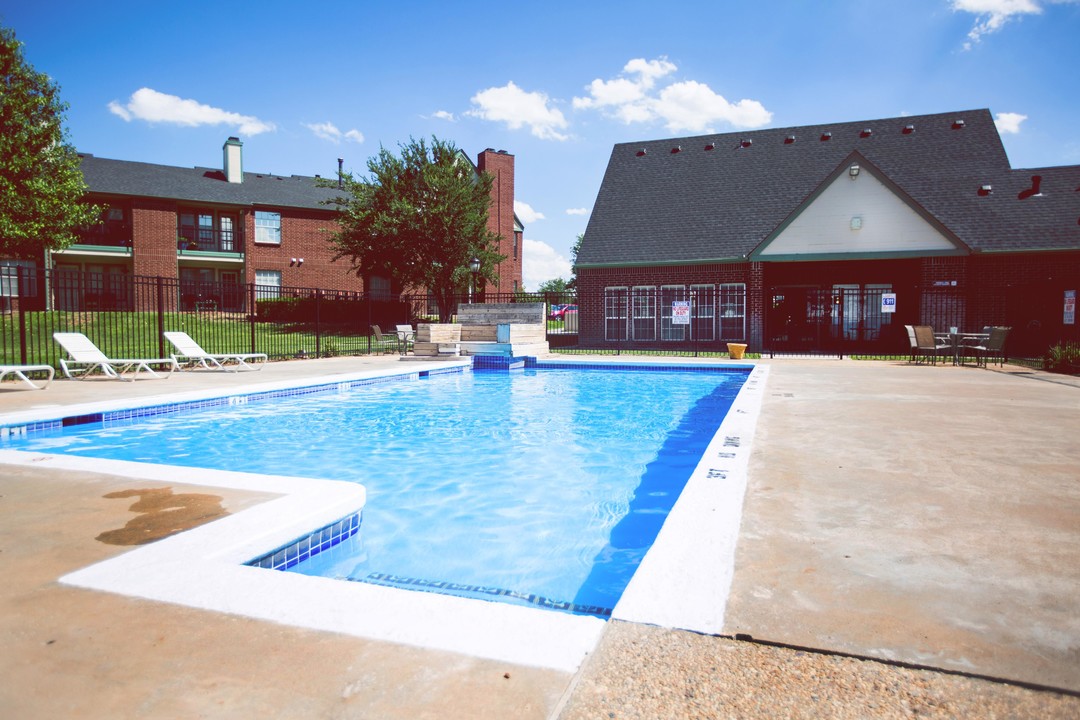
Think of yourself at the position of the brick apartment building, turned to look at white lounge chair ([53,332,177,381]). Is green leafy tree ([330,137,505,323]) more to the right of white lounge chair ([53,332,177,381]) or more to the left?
left

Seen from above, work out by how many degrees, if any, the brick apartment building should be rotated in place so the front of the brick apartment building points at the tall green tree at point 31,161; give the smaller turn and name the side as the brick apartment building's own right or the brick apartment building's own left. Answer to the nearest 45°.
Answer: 0° — it already faces it

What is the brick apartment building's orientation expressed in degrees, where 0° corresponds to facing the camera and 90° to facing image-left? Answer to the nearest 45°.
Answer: approximately 0°

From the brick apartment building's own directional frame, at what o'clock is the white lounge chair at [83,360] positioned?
The white lounge chair is roughly at 12 o'clock from the brick apartment building.

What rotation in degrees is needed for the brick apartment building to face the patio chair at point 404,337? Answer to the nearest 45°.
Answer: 0° — it already faces it

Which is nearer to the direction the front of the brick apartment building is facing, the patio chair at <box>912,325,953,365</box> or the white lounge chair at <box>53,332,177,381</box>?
the white lounge chair
